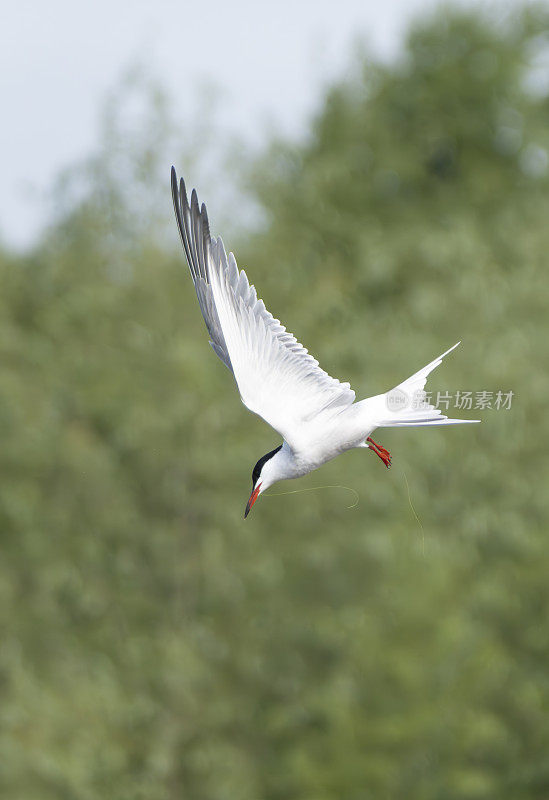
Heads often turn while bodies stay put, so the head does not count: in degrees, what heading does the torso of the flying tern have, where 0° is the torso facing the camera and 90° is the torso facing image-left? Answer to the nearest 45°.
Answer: approximately 90°
